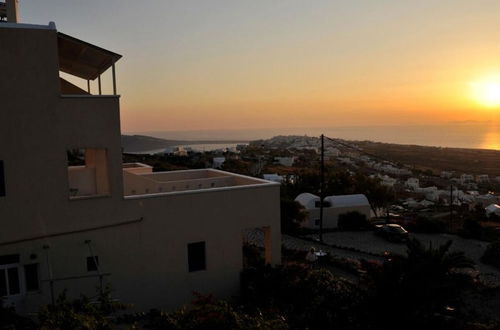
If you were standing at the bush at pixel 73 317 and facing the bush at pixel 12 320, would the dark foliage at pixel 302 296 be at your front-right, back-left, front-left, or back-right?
back-right

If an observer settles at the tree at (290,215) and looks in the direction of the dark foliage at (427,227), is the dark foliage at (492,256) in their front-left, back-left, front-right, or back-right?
front-right

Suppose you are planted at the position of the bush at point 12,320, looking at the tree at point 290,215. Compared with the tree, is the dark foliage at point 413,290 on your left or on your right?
right

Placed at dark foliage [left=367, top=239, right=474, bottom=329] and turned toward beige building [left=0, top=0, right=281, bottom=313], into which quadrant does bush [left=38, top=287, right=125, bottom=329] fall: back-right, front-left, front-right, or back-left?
front-left
